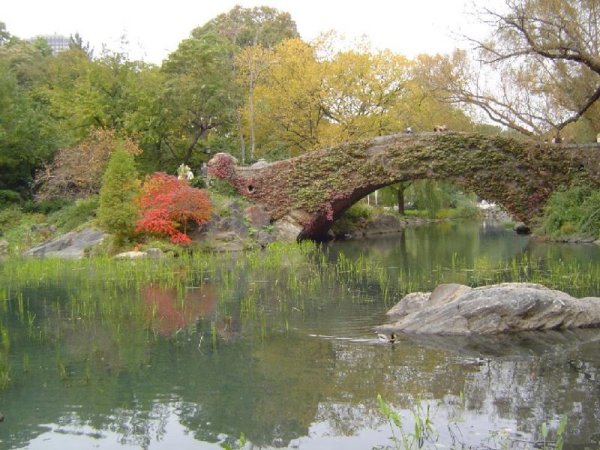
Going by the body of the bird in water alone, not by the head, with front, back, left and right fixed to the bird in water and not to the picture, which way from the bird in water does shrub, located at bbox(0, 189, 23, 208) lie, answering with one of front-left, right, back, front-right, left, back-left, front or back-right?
back-left

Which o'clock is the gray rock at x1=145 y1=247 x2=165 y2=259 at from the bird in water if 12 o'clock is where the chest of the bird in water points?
The gray rock is roughly at 8 o'clock from the bird in water.

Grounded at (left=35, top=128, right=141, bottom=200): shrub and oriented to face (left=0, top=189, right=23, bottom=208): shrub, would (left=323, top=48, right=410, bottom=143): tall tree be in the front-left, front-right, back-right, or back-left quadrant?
back-right

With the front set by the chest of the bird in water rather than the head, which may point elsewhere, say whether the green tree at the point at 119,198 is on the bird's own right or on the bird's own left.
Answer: on the bird's own left

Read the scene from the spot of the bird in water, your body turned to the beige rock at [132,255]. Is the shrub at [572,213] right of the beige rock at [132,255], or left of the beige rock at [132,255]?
right

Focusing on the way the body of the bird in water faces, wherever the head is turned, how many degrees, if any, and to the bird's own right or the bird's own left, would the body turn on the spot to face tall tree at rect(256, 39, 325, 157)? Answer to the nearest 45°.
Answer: approximately 90° to the bird's own left

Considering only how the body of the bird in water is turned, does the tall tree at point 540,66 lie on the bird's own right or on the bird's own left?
on the bird's own left

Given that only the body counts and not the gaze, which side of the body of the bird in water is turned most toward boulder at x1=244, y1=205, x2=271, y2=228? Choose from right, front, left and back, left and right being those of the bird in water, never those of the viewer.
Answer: left

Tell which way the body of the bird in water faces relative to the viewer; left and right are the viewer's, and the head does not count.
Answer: facing to the right of the viewer

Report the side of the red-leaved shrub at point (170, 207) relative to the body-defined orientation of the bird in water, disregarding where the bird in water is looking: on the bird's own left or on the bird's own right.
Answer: on the bird's own left

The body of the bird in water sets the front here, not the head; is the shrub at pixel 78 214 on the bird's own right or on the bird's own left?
on the bird's own left

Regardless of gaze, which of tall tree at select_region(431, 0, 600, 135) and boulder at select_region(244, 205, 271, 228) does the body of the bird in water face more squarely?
the tall tree

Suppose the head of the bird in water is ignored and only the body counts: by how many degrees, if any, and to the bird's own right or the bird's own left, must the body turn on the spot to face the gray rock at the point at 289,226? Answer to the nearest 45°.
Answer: approximately 90° to the bird's own left

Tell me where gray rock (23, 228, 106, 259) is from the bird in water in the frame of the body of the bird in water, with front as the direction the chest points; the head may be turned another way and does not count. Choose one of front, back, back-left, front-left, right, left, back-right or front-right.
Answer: back-left

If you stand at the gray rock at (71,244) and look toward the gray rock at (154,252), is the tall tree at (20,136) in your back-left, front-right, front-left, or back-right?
back-left

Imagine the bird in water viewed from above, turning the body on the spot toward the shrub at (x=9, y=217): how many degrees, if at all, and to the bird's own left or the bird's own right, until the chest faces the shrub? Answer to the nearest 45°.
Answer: approximately 135° to the bird's own left
